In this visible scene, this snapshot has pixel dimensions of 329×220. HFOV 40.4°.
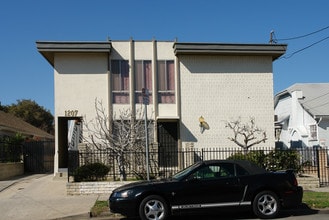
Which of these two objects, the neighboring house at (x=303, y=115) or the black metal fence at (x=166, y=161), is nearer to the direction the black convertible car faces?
the black metal fence

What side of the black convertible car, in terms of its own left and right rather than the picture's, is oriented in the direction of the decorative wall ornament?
right

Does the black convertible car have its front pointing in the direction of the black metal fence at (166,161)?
no

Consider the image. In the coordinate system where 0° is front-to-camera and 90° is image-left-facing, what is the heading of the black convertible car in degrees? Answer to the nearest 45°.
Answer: approximately 90°

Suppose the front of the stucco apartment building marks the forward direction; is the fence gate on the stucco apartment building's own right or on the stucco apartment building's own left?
on the stucco apartment building's own right

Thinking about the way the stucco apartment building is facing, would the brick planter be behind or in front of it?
in front

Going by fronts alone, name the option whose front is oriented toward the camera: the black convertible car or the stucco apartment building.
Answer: the stucco apartment building

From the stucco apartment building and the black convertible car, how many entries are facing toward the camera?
1

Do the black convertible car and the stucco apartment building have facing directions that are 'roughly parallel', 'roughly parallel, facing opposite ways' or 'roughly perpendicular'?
roughly perpendicular

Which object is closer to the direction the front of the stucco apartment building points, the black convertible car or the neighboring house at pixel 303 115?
the black convertible car

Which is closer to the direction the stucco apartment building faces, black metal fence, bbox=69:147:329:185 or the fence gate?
the black metal fence

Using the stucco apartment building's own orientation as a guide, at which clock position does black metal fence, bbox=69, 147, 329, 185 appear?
The black metal fence is roughly at 12 o'clock from the stucco apartment building.

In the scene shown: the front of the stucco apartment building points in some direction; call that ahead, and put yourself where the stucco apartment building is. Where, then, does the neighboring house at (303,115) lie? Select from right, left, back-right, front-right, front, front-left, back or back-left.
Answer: back-left

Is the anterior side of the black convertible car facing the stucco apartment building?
no

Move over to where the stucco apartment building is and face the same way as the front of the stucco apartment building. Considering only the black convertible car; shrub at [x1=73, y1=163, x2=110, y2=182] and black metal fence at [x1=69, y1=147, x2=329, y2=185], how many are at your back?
0

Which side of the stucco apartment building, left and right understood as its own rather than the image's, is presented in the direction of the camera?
front
